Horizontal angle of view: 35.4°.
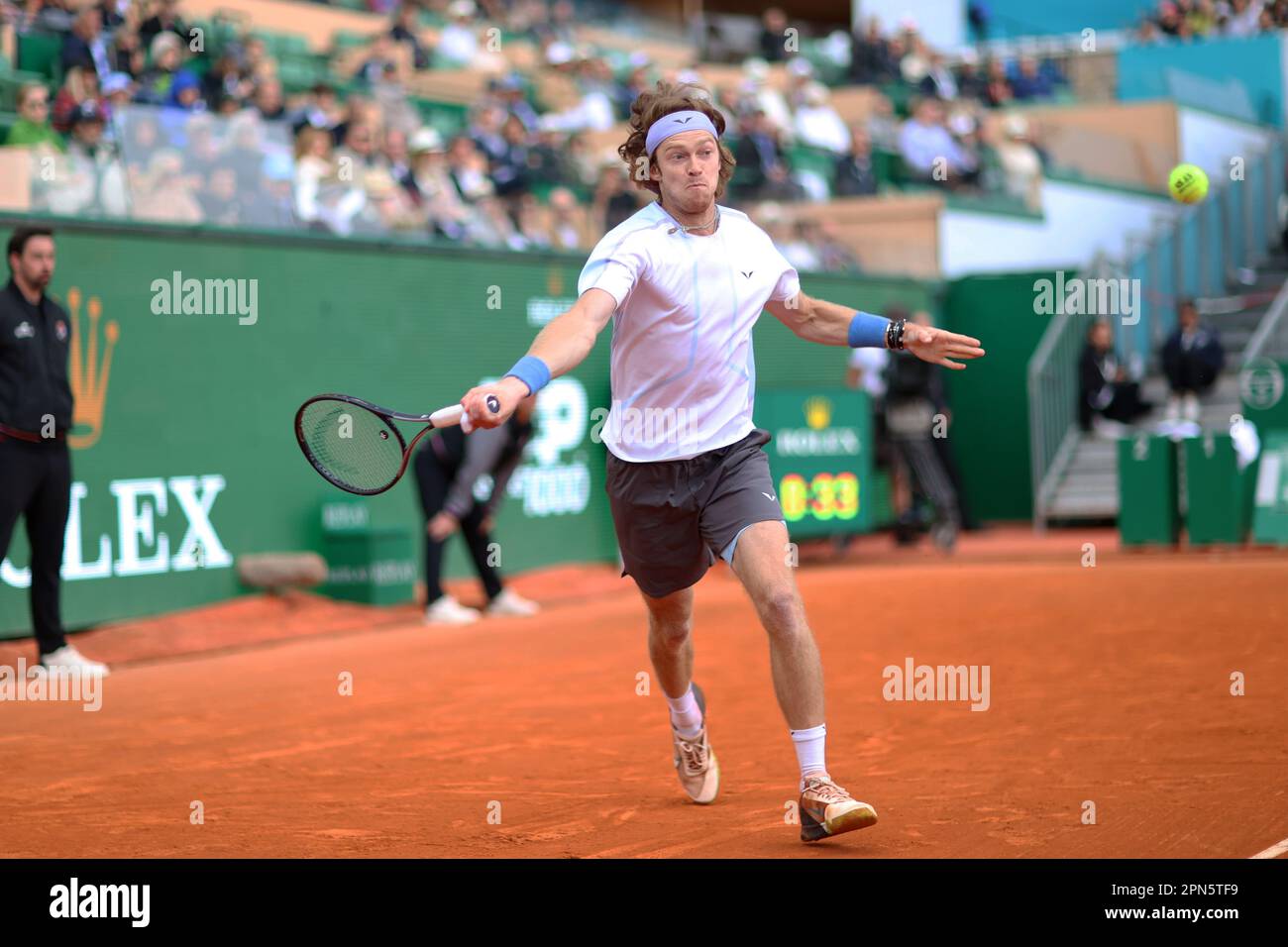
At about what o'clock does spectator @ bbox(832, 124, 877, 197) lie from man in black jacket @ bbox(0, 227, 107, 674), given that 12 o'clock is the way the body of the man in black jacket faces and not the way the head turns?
The spectator is roughly at 9 o'clock from the man in black jacket.

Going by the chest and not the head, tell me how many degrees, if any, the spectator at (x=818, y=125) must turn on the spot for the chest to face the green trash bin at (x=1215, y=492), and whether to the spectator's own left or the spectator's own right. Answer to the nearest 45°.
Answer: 0° — they already face it

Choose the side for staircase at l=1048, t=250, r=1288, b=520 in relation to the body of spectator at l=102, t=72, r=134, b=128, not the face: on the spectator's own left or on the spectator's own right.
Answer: on the spectator's own left

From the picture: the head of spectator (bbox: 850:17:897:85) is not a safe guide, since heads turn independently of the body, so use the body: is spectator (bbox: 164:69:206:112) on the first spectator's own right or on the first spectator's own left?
on the first spectator's own right

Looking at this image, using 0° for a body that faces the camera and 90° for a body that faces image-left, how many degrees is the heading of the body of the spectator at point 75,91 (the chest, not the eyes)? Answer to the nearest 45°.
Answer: approximately 315°

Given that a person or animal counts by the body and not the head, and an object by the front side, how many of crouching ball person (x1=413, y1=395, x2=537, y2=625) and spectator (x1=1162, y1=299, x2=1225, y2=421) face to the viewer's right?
1

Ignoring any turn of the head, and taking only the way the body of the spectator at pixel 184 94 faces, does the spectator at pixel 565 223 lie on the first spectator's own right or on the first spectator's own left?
on the first spectator's own left

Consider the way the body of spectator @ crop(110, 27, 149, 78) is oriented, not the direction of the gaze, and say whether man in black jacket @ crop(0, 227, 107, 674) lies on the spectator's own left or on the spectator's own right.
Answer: on the spectator's own right

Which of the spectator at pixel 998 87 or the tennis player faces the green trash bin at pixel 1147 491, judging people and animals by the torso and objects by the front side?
the spectator
